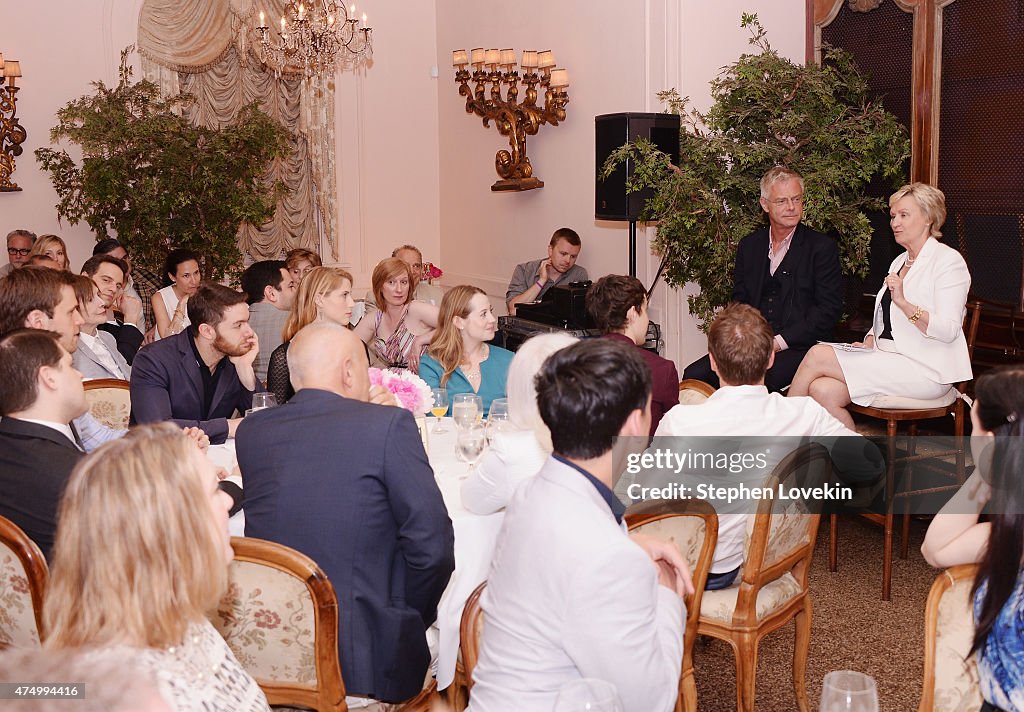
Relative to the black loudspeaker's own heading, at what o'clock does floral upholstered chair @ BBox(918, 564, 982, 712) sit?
The floral upholstered chair is roughly at 10 o'clock from the black loudspeaker.

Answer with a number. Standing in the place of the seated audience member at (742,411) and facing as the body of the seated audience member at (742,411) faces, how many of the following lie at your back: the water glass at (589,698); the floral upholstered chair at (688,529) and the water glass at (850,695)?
3

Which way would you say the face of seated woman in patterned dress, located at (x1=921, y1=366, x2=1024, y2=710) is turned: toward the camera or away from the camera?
away from the camera

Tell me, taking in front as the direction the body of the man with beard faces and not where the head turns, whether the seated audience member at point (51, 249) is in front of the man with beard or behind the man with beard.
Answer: behind

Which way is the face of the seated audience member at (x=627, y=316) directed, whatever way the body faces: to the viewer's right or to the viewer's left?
to the viewer's right

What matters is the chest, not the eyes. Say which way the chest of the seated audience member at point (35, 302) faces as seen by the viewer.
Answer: to the viewer's right

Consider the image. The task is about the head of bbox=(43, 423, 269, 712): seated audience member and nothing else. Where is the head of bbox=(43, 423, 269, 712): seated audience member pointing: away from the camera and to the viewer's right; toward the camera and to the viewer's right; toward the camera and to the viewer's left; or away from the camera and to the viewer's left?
away from the camera and to the viewer's right

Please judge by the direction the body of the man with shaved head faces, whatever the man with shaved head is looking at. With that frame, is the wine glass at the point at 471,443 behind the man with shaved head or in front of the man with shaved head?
in front

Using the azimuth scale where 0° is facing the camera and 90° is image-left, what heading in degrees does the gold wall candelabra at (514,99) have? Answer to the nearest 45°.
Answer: approximately 45°

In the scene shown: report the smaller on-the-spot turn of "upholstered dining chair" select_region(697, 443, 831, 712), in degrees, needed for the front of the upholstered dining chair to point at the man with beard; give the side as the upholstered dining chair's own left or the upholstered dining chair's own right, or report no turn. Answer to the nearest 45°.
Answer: approximately 45° to the upholstered dining chair's own left

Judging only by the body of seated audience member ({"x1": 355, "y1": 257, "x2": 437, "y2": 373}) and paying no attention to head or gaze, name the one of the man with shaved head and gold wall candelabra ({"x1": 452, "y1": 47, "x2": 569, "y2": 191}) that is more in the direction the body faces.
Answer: the man with shaved head
